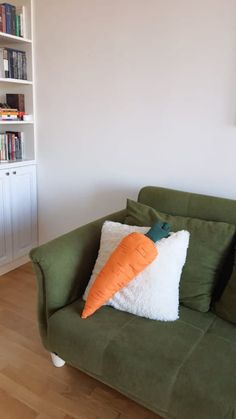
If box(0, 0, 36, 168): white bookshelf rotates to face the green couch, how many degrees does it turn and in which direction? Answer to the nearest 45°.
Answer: approximately 45° to its right

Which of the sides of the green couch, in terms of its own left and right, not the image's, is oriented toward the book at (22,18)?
right

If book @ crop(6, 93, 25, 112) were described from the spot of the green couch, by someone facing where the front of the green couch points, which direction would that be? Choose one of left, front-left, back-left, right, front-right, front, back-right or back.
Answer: right

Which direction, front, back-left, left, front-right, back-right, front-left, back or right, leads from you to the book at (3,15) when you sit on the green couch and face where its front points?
right

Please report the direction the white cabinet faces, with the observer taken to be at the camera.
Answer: facing the viewer and to the right of the viewer

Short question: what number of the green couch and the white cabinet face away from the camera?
0

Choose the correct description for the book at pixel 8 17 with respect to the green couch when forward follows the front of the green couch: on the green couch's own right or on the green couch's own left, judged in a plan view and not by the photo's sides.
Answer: on the green couch's own right

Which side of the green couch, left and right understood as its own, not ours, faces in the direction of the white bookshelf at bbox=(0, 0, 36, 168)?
right

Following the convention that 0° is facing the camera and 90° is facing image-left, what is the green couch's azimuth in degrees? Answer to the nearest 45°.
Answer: approximately 45°
